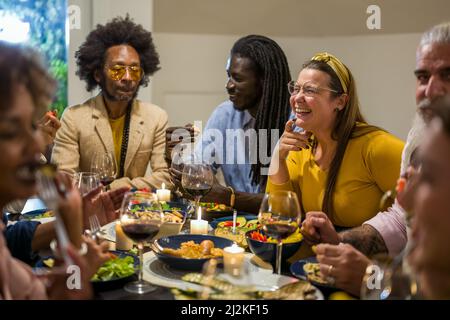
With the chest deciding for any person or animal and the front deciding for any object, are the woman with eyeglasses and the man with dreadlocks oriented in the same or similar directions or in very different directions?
same or similar directions

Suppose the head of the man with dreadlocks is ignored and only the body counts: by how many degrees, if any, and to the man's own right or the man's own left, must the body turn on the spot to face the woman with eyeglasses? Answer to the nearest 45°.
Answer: approximately 45° to the man's own left

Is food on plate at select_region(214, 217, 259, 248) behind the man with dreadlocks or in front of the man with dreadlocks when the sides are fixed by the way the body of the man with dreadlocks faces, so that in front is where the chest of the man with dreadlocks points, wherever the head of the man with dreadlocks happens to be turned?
in front

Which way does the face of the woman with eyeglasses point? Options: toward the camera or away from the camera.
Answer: toward the camera

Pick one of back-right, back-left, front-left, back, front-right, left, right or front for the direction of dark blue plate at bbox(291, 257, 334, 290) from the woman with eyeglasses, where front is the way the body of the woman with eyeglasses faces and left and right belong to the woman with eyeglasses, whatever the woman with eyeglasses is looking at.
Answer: front-left

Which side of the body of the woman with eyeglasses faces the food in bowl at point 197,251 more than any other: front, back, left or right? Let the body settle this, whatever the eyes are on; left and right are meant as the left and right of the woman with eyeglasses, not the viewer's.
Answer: front

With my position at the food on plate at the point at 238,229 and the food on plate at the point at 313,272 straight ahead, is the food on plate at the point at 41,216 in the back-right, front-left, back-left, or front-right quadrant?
back-right

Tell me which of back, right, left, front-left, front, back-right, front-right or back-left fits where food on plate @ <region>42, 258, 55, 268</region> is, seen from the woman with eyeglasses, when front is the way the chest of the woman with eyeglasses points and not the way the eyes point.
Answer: front
